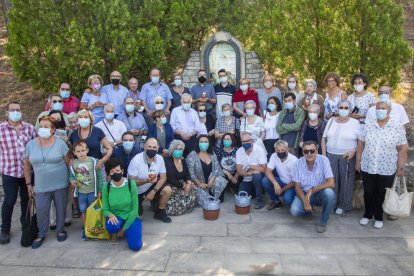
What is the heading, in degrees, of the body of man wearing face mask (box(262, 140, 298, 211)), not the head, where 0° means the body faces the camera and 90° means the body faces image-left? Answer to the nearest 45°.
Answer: approximately 0°

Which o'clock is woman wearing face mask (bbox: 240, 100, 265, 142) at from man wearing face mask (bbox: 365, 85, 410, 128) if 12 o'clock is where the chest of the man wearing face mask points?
The woman wearing face mask is roughly at 3 o'clock from the man wearing face mask.

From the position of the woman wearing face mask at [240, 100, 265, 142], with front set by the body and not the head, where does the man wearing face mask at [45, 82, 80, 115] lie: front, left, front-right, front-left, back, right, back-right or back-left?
right

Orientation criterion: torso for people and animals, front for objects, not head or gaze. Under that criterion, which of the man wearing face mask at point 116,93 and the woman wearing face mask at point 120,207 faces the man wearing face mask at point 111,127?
the man wearing face mask at point 116,93
